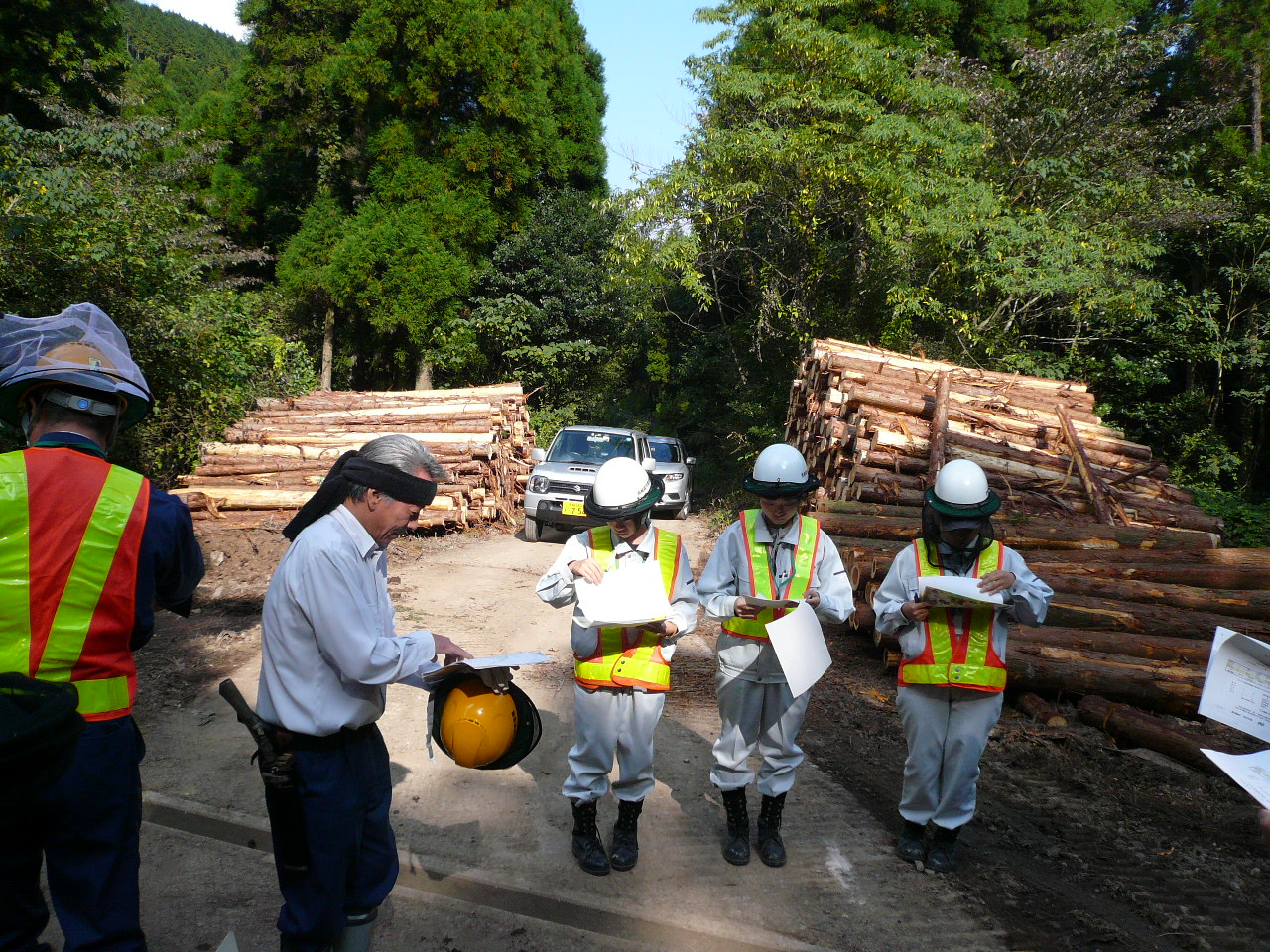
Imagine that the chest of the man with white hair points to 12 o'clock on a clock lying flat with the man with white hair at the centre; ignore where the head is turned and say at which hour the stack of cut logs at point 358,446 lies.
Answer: The stack of cut logs is roughly at 9 o'clock from the man with white hair.

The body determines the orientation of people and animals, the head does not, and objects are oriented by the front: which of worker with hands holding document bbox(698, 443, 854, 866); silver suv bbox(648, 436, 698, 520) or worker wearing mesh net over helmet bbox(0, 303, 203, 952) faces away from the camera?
the worker wearing mesh net over helmet

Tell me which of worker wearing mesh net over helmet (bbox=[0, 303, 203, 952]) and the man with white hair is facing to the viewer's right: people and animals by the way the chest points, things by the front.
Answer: the man with white hair

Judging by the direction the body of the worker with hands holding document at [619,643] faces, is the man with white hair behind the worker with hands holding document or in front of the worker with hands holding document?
in front

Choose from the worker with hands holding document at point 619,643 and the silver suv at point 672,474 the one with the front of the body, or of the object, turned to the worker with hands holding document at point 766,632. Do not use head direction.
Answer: the silver suv

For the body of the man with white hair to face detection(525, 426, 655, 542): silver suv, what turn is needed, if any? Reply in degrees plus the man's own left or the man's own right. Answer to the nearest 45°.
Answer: approximately 90° to the man's own left

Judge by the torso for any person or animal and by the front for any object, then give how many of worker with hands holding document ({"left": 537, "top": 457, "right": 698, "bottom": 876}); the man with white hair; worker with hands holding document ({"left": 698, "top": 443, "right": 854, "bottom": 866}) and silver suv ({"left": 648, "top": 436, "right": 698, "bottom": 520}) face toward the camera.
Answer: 3

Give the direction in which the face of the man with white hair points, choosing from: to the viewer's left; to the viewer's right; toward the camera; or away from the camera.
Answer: to the viewer's right

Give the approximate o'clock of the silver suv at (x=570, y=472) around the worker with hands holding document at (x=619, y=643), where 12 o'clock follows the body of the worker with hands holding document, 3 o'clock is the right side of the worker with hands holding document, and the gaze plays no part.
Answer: The silver suv is roughly at 6 o'clock from the worker with hands holding document.

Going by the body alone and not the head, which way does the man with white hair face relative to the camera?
to the viewer's right

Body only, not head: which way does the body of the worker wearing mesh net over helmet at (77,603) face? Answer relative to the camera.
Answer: away from the camera

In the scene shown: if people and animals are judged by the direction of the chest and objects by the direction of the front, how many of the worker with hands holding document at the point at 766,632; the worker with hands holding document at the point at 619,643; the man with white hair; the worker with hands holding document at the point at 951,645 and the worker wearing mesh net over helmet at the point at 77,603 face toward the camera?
3

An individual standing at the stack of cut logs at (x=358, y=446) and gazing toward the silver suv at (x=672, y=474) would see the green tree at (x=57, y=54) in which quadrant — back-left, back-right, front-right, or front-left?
back-left
